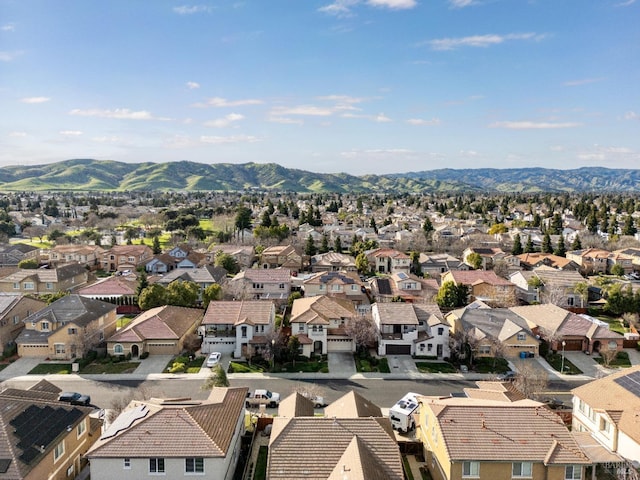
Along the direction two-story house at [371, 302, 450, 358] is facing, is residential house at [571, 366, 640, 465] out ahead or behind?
ahead

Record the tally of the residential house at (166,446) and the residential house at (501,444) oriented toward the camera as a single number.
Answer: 0

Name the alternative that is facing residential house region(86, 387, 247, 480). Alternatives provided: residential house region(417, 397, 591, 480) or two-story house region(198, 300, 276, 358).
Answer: the two-story house

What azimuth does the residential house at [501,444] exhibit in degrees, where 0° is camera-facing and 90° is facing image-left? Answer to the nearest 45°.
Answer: approximately 180°

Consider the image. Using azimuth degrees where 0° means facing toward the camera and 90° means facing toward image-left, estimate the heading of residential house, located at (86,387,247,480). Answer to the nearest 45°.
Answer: approximately 180°

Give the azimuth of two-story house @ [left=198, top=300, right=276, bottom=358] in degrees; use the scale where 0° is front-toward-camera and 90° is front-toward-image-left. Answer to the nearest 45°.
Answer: approximately 0°

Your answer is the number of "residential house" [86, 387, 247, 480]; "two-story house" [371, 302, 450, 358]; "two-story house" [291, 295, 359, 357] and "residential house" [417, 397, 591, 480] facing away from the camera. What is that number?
2

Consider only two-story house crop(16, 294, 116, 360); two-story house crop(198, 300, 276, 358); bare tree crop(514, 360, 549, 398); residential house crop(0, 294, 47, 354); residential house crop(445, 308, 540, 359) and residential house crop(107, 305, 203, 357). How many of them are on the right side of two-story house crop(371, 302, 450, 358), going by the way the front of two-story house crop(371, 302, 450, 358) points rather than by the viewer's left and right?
4

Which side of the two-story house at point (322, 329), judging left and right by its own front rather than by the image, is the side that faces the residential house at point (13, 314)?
right

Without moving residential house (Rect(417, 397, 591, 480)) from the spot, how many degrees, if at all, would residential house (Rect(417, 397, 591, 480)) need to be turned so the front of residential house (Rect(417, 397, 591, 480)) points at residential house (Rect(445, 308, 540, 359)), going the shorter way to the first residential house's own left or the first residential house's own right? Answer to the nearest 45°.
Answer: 0° — it already faces it
